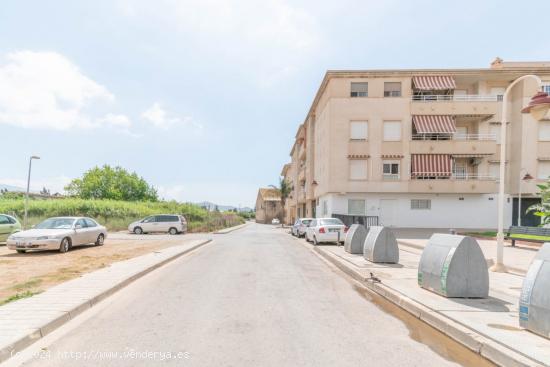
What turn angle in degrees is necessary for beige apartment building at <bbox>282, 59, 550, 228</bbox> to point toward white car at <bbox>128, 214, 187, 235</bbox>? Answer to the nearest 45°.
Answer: approximately 45° to its right

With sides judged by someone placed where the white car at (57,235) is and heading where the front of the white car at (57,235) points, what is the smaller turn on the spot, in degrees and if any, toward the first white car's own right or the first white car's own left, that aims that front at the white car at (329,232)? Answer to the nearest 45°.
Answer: approximately 135° to the first white car's own left

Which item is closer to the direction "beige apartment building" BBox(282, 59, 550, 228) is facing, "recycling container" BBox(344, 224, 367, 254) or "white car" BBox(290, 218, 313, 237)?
the recycling container

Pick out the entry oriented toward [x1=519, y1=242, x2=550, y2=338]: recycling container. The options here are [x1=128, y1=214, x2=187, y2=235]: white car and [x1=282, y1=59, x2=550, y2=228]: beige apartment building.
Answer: the beige apartment building

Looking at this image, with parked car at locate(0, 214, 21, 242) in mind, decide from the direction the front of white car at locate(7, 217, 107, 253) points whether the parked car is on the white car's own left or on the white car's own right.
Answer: on the white car's own right

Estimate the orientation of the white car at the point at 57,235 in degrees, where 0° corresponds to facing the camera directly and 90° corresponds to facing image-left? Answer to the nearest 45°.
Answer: approximately 45°

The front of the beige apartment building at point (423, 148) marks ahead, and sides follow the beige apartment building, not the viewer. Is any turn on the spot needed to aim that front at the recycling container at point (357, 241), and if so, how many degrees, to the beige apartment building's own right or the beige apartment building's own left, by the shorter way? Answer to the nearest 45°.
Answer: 0° — it already faces it

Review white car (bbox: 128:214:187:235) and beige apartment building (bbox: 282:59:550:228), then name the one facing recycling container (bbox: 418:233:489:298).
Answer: the beige apartment building

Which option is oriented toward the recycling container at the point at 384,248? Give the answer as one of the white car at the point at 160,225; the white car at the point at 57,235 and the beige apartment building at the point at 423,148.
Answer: the beige apartment building

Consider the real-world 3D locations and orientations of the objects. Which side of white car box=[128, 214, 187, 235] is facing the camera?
left
